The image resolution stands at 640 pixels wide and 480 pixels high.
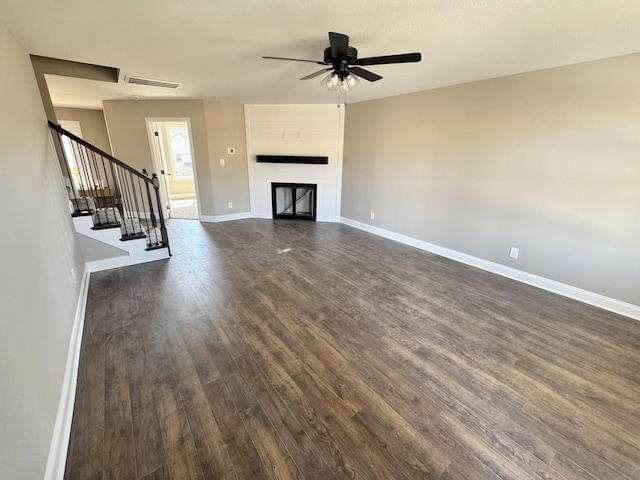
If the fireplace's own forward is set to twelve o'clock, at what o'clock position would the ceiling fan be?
The ceiling fan is roughly at 12 o'clock from the fireplace.

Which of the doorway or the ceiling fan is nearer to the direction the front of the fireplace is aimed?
the ceiling fan

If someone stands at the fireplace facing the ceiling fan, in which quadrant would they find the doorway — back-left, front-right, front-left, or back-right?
back-right

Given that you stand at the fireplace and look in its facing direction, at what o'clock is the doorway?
The doorway is roughly at 4 o'clock from the fireplace.

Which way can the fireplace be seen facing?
toward the camera
